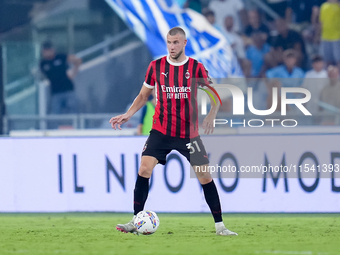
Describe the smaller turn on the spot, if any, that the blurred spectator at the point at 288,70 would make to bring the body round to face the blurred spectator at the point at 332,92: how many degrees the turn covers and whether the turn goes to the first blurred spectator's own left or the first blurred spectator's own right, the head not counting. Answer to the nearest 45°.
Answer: approximately 45° to the first blurred spectator's own left

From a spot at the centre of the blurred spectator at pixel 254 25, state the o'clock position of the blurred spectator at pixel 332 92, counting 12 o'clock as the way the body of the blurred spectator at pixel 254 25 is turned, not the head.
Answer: the blurred spectator at pixel 332 92 is roughly at 11 o'clock from the blurred spectator at pixel 254 25.

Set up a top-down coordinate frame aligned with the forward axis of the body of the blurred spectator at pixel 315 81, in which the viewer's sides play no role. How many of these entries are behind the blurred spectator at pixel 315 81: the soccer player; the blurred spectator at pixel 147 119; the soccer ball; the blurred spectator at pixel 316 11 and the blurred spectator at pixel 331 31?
2

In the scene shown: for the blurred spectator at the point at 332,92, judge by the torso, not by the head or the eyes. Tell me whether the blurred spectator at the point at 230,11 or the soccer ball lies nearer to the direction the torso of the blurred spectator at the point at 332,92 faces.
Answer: the soccer ball

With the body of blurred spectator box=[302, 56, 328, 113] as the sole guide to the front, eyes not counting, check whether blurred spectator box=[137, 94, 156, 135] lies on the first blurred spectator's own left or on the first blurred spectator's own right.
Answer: on the first blurred spectator's own right

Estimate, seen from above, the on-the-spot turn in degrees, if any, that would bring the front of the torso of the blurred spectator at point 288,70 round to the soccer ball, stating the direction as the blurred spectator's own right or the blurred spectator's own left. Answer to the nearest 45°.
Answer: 0° — they already face it

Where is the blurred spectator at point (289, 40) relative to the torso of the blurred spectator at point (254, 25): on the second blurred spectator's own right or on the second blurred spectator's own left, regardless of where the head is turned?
on the second blurred spectator's own left
